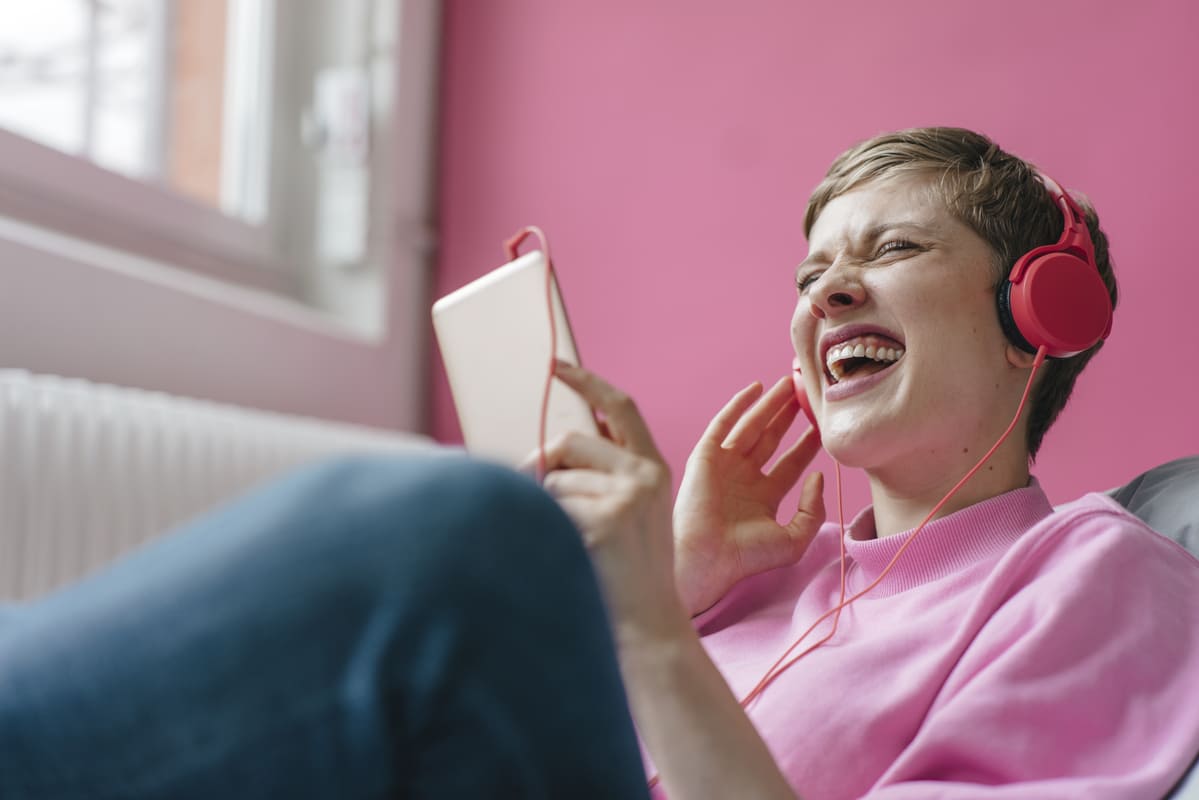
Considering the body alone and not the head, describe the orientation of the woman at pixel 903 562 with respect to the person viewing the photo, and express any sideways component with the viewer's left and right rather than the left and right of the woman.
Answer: facing the viewer and to the left of the viewer

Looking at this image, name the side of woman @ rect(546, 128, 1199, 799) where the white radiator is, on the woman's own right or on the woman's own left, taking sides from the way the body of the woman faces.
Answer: on the woman's own right

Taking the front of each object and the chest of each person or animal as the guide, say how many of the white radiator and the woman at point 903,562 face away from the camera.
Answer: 0

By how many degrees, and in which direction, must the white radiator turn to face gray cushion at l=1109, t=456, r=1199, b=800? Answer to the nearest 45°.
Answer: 0° — it already faces it

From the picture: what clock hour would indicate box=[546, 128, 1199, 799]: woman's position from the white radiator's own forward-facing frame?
The woman is roughly at 12 o'clock from the white radiator.

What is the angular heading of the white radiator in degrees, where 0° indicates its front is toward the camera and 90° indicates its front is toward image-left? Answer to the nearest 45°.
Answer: approximately 315°

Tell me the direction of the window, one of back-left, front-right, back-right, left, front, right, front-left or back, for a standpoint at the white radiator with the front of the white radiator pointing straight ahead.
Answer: back-left
